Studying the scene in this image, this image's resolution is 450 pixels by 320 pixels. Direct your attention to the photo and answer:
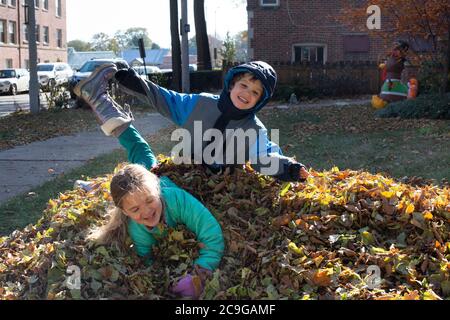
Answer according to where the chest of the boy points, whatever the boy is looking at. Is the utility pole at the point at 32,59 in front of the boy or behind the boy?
behind

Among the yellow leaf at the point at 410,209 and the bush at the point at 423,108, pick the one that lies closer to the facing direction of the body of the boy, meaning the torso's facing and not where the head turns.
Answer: the yellow leaf

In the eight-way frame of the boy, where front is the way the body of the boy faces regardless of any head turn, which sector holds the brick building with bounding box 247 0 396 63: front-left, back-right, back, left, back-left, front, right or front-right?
back

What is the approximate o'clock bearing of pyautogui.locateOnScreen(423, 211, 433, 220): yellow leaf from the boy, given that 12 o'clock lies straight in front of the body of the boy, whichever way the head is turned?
The yellow leaf is roughly at 10 o'clock from the boy.

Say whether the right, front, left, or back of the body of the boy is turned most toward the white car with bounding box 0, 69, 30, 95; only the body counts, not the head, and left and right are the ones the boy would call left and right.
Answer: back

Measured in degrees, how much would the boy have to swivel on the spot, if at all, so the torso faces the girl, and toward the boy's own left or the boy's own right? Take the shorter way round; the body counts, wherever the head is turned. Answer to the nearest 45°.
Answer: approximately 45° to the boy's own right

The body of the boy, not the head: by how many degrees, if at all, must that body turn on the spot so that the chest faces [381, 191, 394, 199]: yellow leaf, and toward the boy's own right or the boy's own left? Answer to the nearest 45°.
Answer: approximately 45° to the boy's own left
